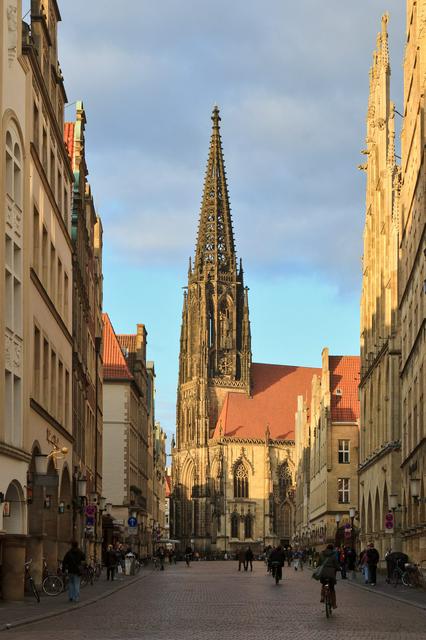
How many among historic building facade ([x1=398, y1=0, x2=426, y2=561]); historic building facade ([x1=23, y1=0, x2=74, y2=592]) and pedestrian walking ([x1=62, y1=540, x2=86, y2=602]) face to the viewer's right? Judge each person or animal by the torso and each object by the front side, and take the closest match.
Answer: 1

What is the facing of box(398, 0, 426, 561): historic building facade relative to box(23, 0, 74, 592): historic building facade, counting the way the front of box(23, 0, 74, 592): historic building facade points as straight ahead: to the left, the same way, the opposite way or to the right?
the opposite way

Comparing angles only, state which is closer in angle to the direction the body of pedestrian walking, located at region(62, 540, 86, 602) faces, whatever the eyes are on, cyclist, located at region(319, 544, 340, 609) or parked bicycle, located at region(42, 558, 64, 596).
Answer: the parked bicycle

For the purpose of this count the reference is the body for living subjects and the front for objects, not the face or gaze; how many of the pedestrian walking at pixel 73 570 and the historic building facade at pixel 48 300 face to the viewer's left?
0

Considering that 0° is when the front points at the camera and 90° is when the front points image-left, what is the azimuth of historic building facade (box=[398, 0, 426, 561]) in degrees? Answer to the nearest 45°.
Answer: approximately 90°

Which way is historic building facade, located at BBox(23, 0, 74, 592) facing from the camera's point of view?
to the viewer's right

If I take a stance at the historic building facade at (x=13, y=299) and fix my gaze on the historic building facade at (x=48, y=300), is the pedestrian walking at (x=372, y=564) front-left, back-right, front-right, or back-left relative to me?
front-right

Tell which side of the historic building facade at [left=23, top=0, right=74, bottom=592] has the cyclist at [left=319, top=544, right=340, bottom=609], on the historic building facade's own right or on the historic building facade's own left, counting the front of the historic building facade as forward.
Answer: on the historic building facade's own right
